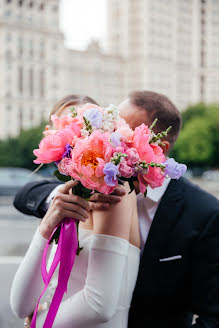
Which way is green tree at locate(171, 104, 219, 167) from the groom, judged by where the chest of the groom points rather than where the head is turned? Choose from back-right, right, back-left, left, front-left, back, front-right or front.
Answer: back-right

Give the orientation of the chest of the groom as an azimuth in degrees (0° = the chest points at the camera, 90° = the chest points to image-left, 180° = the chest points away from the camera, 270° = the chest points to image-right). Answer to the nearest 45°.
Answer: approximately 45°

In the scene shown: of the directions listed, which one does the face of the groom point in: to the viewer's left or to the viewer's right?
to the viewer's left
